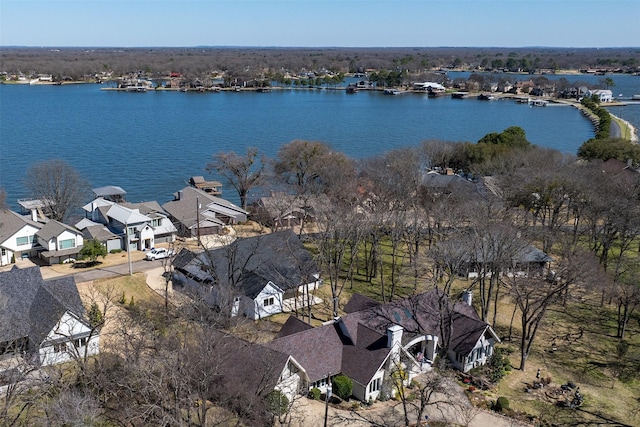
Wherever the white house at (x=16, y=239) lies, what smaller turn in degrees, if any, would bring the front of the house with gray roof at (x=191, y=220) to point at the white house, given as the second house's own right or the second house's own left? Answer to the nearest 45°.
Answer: approximately 90° to the second house's own right

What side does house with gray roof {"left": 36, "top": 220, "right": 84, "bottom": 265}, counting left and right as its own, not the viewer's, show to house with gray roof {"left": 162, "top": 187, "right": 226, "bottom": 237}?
left

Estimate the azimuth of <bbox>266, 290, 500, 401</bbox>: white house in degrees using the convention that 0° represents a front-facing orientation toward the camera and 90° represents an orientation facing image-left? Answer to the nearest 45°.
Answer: approximately 315°

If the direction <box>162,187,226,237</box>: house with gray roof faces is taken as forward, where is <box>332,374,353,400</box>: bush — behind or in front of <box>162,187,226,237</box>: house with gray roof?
in front

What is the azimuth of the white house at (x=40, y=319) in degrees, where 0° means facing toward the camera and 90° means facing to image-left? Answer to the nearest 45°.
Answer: approximately 315°

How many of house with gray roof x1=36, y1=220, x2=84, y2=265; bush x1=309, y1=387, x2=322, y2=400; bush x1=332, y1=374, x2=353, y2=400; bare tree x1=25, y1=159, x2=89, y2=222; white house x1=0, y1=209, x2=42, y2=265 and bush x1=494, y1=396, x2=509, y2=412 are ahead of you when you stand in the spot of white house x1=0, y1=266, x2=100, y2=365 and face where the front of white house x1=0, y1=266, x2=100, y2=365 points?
3
